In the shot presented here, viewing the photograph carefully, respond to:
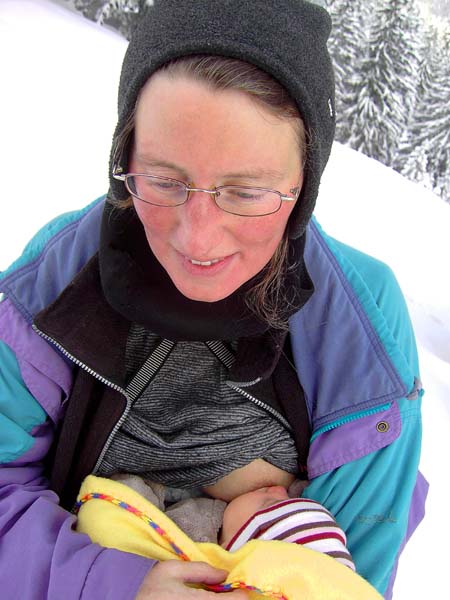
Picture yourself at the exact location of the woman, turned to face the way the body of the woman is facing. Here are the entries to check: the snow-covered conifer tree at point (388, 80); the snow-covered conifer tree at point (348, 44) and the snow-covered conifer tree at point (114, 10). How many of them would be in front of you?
0

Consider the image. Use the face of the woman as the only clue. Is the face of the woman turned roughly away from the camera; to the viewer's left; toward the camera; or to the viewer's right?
toward the camera

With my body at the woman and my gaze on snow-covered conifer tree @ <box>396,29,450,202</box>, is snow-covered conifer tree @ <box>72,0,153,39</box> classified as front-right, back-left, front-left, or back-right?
front-left

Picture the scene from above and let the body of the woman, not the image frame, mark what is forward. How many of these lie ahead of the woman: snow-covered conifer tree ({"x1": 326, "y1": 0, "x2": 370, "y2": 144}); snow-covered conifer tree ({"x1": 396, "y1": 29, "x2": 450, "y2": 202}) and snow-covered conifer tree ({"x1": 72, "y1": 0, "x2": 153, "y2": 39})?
0

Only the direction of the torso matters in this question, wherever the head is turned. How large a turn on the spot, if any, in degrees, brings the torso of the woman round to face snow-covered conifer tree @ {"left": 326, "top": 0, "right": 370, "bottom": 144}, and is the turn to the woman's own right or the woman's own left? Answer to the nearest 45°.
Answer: approximately 180°

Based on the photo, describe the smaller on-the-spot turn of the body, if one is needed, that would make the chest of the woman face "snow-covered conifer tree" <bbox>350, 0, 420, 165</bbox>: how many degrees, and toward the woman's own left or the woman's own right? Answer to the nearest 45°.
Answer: approximately 180°

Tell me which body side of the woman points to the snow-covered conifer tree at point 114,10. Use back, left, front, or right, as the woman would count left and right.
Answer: back

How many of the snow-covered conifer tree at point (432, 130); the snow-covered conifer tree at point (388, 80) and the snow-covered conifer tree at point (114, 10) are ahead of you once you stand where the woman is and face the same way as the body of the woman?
0

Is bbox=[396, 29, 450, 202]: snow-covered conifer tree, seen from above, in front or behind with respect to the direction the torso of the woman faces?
behind

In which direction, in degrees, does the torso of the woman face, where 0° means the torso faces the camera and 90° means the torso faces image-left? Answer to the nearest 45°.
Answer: approximately 0°
